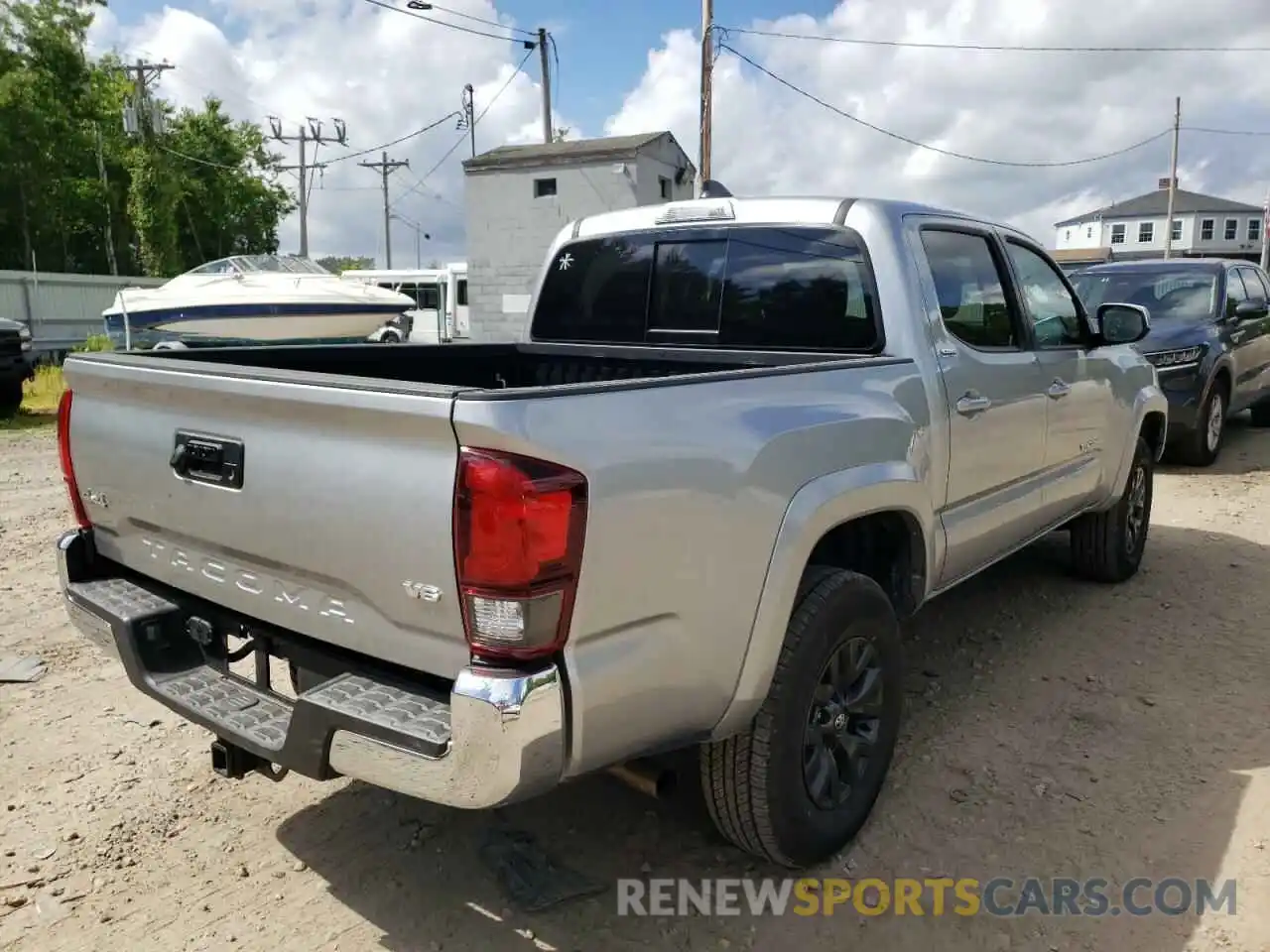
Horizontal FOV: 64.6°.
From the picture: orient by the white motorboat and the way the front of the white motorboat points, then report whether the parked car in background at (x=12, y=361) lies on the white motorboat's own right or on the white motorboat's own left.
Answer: on the white motorboat's own right

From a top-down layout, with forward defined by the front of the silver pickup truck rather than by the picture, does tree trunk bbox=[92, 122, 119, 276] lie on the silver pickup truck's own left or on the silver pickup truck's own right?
on the silver pickup truck's own left

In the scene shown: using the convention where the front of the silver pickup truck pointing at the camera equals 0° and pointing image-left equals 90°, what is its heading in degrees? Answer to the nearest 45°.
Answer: approximately 225°

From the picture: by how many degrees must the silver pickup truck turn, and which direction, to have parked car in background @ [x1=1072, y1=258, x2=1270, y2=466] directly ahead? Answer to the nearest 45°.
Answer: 0° — it already faces it

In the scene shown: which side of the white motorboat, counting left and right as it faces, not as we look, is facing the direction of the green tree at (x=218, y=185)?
left

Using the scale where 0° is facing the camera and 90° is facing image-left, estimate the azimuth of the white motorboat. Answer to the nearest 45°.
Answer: approximately 270°

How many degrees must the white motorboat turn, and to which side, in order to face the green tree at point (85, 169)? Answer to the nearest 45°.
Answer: approximately 90° to its left

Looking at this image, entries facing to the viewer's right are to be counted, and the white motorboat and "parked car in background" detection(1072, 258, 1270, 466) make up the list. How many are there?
1

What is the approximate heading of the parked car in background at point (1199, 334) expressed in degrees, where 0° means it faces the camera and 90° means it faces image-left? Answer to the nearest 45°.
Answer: approximately 45°

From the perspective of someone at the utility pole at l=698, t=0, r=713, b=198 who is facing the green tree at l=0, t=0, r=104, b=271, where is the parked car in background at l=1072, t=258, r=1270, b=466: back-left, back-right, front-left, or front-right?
back-left

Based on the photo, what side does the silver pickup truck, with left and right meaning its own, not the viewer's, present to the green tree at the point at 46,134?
left

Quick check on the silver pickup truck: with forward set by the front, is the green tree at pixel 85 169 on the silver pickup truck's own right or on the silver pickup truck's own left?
on the silver pickup truck's own left

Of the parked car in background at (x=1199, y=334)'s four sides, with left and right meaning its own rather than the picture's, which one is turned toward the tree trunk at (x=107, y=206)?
right

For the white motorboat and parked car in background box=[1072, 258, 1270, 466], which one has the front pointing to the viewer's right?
the white motorboat

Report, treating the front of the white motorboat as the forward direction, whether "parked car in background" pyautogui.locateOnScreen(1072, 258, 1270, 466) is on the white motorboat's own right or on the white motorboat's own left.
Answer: on the white motorboat's own right

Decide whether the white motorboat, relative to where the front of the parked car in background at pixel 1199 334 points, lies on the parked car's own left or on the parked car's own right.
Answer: on the parked car's own right

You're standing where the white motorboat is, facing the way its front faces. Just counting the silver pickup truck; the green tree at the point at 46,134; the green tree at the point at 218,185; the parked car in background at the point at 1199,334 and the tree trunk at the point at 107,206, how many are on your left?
3
